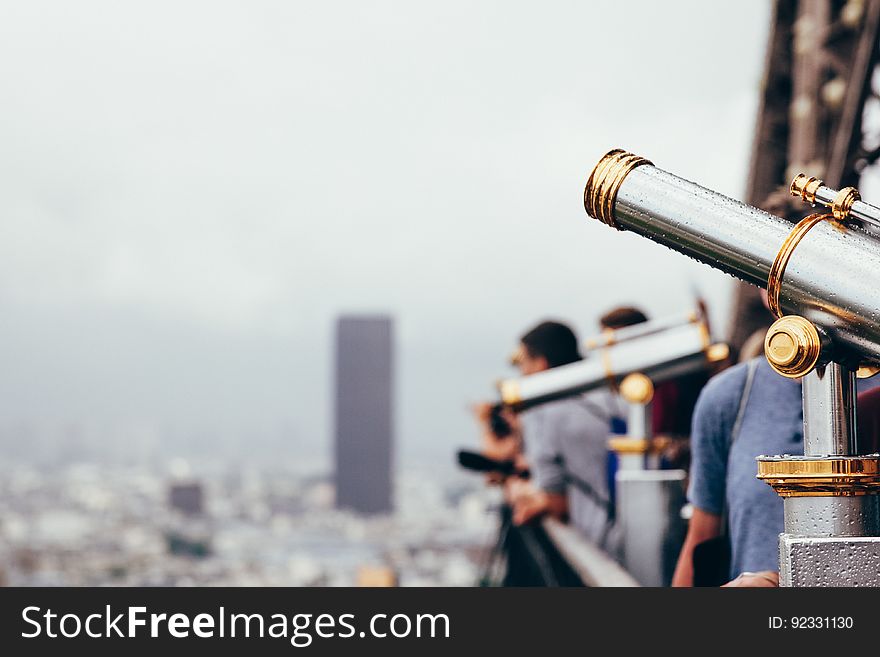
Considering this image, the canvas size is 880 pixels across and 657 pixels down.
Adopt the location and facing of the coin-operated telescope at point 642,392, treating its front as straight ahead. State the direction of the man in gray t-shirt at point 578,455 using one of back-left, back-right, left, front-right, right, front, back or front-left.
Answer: right

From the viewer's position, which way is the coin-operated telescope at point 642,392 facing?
facing to the left of the viewer

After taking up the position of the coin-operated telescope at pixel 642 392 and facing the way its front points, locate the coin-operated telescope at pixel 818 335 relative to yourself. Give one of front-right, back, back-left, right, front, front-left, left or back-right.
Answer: left

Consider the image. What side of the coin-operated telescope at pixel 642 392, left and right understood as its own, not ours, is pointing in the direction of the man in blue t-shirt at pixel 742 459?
left
